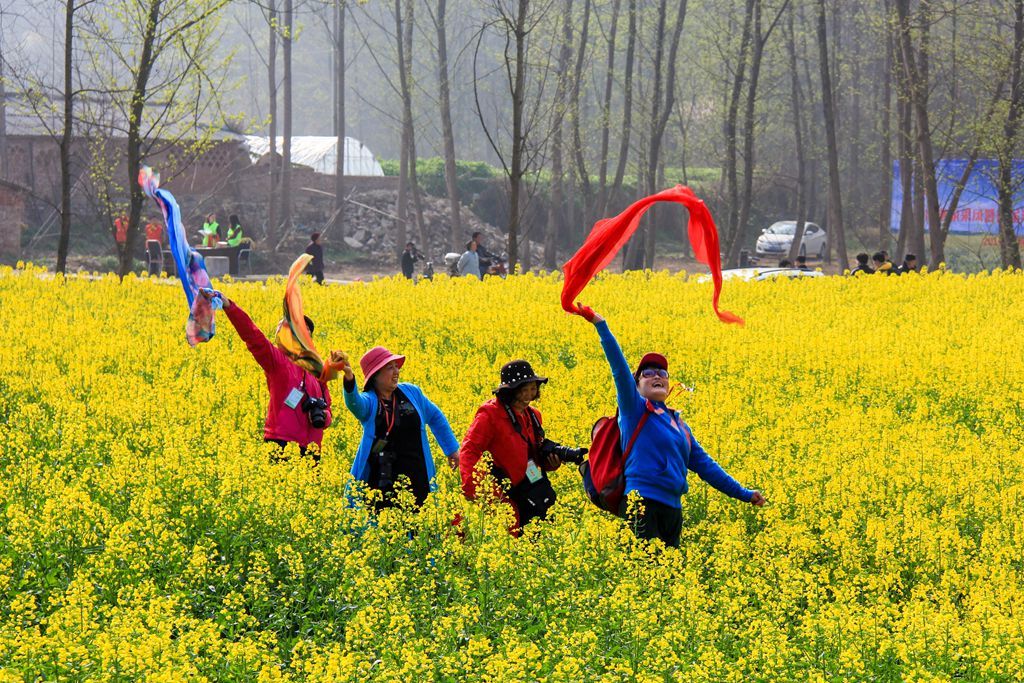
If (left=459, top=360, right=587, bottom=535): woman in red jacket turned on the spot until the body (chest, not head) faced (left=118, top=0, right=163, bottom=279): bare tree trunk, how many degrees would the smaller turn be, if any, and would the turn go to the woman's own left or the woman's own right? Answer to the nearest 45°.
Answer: approximately 180°

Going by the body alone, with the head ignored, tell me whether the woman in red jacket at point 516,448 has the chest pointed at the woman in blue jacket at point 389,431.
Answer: no

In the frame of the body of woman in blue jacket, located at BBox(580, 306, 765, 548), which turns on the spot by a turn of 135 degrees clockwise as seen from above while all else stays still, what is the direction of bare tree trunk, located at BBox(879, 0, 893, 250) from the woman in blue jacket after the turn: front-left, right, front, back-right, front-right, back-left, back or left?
right

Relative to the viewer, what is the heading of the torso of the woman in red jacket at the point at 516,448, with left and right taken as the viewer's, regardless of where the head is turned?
facing the viewer and to the right of the viewer

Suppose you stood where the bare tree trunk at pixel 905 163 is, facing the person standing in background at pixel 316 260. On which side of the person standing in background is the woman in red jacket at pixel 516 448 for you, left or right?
left

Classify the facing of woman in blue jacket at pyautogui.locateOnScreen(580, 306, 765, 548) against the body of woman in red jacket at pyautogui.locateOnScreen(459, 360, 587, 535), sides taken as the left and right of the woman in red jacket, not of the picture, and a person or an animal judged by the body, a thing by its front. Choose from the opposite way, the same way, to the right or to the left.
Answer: the same way

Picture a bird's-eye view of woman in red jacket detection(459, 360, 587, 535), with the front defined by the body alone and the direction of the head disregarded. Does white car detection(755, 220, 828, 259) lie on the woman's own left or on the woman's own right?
on the woman's own left

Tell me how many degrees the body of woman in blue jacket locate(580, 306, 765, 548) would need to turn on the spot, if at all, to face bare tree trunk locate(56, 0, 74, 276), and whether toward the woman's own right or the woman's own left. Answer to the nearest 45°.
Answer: approximately 180°

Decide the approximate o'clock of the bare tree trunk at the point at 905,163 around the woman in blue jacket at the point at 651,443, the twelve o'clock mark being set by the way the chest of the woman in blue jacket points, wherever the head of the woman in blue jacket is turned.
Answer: The bare tree trunk is roughly at 8 o'clock from the woman in blue jacket.

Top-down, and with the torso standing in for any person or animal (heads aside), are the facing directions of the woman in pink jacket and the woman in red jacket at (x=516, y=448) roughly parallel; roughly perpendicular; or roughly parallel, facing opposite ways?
roughly parallel

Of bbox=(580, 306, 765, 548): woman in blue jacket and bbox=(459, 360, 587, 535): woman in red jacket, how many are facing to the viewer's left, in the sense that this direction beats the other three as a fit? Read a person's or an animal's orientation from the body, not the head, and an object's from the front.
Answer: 0

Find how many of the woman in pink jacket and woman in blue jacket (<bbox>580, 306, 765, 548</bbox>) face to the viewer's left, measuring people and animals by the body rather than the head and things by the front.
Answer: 0

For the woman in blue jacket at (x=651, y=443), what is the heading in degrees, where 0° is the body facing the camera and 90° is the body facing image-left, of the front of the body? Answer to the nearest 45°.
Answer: approximately 315°

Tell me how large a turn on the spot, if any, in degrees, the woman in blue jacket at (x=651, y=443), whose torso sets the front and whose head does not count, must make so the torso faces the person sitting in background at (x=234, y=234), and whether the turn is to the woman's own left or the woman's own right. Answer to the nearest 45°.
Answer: approximately 180°

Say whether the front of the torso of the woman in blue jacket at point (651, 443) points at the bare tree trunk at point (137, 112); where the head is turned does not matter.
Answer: no

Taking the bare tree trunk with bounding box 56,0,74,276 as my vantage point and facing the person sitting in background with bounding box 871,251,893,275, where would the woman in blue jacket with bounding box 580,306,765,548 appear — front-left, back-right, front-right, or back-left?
front-right

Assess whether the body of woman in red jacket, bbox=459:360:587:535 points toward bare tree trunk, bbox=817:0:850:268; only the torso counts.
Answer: no
